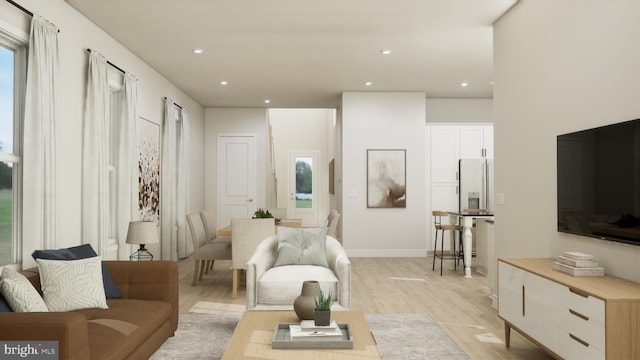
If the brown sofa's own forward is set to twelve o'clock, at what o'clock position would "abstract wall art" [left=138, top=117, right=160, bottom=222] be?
The abstract wall art is roughly at 8 o'clock from the brown sofa.

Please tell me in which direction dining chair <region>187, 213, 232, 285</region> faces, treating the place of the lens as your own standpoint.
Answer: facing to the right of the viewer

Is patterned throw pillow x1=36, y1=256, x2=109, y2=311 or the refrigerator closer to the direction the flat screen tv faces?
the patterned throw pillow

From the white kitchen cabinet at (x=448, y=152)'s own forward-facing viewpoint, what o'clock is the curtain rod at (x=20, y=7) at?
The curtain rod is roughly at 1 o'clock from the white kitchen cabinet.

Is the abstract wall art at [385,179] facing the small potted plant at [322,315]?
yes

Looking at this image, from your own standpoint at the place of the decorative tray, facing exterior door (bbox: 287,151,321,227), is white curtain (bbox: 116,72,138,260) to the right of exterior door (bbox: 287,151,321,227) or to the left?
left

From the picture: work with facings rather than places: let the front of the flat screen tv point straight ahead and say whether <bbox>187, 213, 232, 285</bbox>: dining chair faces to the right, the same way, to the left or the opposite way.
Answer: the opposite way

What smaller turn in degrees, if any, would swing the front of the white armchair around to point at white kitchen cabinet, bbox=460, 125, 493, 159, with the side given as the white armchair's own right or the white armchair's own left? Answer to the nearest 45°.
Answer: approximately 135° to the white armchair's own left

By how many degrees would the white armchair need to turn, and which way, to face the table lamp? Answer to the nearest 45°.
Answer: approximately 135° to its right

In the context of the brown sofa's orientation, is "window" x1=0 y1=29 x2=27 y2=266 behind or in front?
behind

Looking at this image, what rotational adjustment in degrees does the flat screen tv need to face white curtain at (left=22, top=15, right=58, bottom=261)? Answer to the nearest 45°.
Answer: approximately 45° to its right

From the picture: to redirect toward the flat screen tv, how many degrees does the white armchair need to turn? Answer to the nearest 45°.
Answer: approximately 45° to its left

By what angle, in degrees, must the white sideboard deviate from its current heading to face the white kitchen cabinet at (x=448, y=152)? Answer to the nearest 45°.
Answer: approximately 135° to its right
